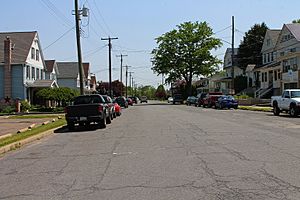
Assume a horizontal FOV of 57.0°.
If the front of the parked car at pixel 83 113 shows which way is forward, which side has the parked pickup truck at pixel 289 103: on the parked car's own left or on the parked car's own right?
on the parked car's own right

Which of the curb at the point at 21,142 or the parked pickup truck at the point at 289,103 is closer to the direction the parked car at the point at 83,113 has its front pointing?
the parked pickup truck

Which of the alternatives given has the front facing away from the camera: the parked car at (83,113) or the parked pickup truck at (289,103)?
the parked car at (83,113)

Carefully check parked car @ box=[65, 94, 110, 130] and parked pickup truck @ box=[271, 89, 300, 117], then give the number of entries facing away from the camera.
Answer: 1

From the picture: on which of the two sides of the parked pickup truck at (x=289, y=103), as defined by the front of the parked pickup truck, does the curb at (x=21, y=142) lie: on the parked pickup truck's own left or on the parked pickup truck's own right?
on the parked pickup truck's own right

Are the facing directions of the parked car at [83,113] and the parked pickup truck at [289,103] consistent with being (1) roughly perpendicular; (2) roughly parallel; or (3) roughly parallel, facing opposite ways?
roughly parallel, facing opposite ways

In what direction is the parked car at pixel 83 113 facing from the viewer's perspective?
away from the camera

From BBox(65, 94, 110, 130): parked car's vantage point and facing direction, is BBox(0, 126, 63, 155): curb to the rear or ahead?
to the rear

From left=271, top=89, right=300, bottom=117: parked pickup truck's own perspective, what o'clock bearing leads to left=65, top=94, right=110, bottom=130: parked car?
left=65, top=94, right=110, bottom=130: parked car is roughly at 3 o'clock from left=271, top=89, right=300, bottom=117: parked pickup truck.

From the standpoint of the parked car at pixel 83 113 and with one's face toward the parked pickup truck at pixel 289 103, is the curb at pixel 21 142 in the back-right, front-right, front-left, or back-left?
back-right

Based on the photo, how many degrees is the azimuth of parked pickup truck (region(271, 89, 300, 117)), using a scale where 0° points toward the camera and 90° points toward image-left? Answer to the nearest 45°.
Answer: approximately 315°
